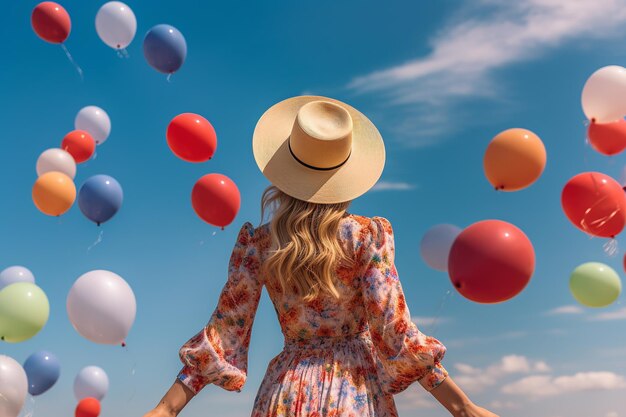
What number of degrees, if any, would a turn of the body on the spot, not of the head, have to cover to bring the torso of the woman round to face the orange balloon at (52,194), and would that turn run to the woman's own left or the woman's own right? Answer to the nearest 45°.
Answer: approximately 45° to the woman's own left

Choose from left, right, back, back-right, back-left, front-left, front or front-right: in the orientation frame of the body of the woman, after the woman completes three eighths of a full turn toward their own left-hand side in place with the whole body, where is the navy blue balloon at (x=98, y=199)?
right

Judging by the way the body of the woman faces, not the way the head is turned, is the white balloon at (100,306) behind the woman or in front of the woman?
in front

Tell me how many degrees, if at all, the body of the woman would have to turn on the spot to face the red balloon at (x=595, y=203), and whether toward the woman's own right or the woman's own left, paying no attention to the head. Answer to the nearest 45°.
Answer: approximately 45° to the woman's own right

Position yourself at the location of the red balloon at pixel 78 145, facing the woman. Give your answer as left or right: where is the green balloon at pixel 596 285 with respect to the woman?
left

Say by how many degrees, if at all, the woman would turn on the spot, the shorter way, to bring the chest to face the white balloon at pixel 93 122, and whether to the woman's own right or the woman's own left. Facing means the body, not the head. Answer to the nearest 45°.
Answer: approximately 45° to the woman's own left

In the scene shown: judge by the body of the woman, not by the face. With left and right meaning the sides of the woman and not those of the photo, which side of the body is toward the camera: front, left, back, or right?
back

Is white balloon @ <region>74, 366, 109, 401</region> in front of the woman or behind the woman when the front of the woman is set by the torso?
in front

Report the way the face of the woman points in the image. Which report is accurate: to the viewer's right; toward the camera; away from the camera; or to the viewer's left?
away from the camera
